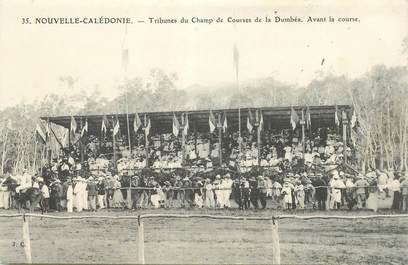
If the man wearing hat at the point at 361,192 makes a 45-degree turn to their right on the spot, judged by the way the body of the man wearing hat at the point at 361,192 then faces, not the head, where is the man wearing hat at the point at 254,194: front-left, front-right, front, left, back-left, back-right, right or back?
front-right

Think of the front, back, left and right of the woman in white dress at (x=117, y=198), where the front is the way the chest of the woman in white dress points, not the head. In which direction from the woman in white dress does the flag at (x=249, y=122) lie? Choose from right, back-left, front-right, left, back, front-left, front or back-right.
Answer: left

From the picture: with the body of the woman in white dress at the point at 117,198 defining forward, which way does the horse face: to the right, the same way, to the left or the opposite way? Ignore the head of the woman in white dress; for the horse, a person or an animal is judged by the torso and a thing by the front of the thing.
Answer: to the right

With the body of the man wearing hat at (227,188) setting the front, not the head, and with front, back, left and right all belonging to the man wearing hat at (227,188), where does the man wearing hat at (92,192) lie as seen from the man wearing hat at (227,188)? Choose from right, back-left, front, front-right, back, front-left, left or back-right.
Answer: right

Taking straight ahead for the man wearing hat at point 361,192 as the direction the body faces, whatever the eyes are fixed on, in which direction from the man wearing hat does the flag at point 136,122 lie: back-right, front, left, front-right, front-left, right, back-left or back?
right

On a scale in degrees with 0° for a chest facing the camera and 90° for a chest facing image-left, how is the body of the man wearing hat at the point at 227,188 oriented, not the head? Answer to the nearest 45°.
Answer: approximately 0°

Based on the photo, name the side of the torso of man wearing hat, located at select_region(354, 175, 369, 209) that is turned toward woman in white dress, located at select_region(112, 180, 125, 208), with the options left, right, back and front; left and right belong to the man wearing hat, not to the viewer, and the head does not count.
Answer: right

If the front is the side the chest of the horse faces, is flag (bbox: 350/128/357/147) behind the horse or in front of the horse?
behind

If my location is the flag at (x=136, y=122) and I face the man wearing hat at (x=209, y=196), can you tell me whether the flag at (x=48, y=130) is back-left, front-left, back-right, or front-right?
back-right

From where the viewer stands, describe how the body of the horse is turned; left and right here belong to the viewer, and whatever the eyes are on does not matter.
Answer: facing to the left of the viewer

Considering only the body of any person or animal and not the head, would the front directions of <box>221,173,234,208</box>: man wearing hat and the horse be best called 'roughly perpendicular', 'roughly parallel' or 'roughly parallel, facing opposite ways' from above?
roughly perpendicular
